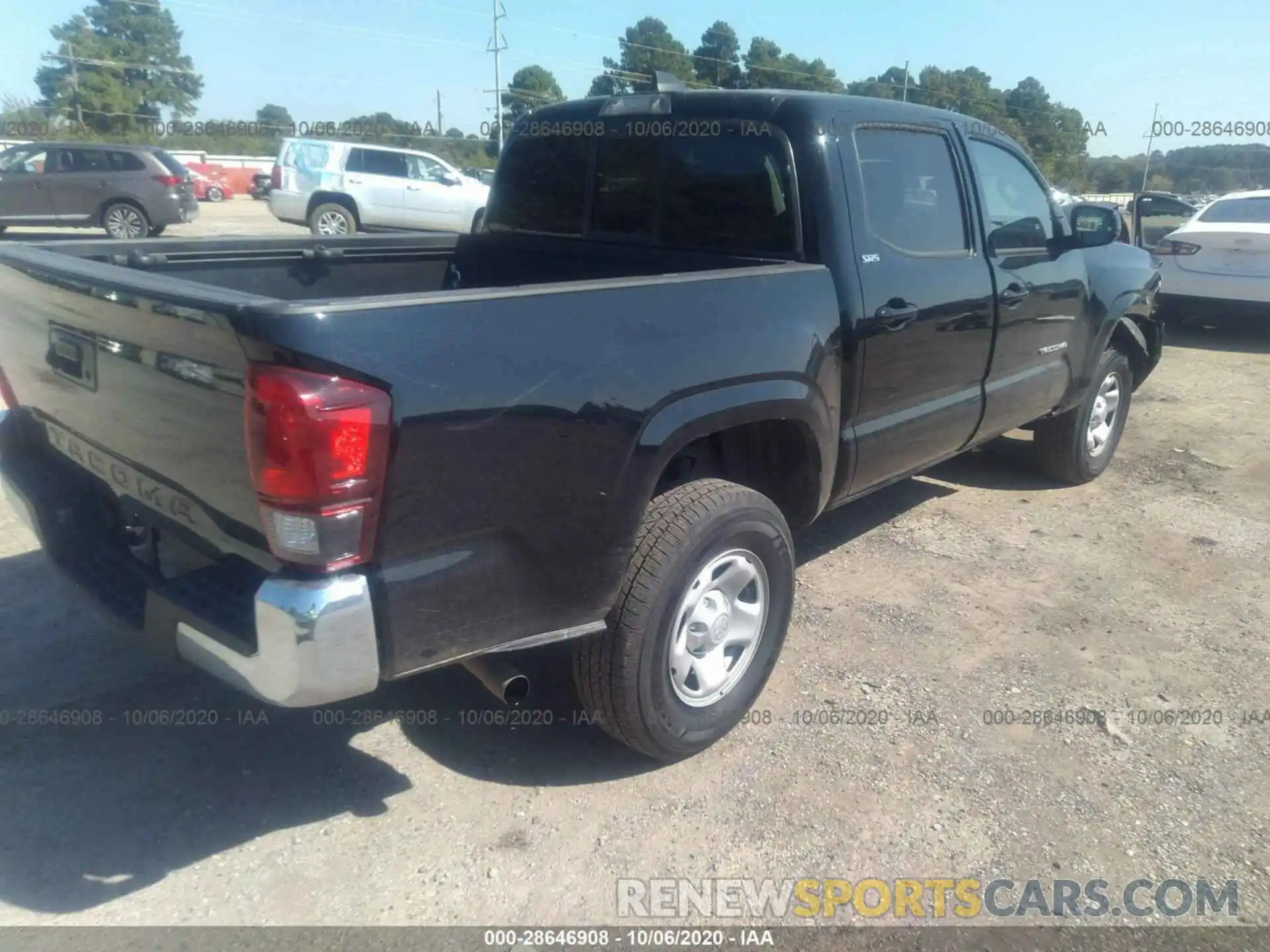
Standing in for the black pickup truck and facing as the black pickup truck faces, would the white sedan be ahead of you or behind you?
ahead

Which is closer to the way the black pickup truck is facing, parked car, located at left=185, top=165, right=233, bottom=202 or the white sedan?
the white sedan

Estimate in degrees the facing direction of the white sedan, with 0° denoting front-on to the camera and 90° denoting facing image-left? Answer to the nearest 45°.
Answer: approximately 180°

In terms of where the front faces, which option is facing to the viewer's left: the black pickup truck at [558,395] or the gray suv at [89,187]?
the gray suv

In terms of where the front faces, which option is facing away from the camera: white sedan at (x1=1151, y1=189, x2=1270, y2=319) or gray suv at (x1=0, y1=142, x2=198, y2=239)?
the white sedan

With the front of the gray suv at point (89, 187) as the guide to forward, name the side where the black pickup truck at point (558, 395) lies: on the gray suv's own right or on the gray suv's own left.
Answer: on the gray suv's own left

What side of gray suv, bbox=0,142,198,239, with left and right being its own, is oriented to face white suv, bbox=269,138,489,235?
back

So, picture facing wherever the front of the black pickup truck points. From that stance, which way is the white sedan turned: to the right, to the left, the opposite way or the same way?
the same way

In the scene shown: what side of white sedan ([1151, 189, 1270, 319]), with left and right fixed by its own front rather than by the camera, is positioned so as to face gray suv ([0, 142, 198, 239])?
left

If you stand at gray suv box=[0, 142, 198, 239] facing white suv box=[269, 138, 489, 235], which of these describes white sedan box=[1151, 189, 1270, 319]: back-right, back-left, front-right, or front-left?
front-right

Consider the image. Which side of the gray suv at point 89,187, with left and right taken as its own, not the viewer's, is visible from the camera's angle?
left

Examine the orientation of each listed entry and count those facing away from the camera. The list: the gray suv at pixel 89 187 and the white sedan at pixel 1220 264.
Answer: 1

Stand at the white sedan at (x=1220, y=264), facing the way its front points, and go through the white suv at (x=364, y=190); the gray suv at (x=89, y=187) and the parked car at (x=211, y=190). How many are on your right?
0

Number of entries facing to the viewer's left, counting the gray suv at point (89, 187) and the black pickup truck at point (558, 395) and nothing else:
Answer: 1

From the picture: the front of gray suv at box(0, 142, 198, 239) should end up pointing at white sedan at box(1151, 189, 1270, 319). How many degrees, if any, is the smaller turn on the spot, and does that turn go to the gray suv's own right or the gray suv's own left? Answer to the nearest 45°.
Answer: approximately 135° to the gray suv's own left
